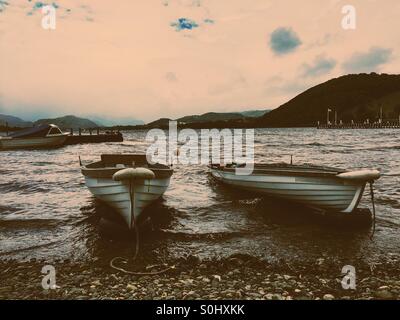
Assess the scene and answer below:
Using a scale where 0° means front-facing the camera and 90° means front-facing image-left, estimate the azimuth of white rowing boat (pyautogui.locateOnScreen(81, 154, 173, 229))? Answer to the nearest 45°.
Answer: approximately 0°

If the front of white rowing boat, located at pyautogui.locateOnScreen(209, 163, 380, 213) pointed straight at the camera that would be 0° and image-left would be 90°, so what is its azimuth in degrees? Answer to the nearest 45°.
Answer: approximately 315°

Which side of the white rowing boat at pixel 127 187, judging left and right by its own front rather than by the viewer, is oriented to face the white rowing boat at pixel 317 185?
left

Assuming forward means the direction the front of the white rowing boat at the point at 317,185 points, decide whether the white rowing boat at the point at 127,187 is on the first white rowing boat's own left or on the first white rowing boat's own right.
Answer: on the first white rowing boat's own right

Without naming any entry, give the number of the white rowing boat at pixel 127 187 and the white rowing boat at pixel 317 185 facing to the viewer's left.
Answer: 0
